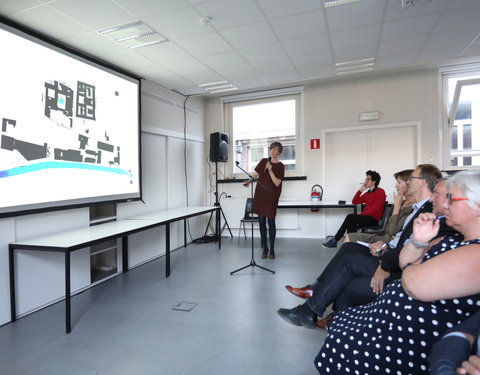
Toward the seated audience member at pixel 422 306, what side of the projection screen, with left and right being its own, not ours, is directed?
front

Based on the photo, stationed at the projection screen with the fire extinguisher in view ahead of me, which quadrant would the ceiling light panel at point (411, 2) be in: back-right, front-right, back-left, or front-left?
front-right

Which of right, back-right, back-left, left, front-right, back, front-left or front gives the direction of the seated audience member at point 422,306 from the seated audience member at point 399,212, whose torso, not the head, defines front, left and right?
left

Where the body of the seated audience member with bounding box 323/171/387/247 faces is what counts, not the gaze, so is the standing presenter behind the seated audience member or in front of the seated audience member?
in front

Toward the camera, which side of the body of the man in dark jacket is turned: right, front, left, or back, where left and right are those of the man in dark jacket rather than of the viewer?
left

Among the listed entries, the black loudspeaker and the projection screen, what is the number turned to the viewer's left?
0

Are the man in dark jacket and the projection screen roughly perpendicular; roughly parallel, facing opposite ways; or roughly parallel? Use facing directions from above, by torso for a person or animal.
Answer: roughly parallel, facing opposite ways

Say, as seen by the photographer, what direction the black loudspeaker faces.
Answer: facing the viewer and to the right of the viewer

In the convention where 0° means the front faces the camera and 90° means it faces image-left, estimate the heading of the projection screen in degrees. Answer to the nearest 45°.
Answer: approximately 315°

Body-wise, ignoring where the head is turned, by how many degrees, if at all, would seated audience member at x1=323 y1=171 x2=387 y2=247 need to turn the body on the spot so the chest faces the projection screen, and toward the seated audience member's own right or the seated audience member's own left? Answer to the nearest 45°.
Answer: approximately 45° to the seated audience member's own left

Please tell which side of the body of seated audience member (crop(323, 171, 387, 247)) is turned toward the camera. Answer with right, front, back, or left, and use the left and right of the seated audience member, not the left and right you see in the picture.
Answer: left

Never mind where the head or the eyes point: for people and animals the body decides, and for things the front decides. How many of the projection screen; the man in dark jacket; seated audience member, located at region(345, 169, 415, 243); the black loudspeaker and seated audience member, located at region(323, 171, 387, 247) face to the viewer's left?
3

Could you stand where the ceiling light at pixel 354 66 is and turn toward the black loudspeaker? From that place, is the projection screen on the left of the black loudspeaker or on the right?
left

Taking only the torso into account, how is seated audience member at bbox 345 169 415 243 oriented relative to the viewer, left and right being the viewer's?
facing to the left of the viewer

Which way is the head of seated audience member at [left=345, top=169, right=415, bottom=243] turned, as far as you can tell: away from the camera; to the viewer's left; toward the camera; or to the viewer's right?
to the viewer's left

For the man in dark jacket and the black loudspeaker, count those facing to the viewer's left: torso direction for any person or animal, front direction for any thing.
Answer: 1

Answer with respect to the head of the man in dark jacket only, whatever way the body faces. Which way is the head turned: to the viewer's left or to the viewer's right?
to the viewer's left

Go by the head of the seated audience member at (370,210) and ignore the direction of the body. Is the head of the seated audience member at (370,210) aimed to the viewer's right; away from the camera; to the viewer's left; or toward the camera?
to the viewer's left

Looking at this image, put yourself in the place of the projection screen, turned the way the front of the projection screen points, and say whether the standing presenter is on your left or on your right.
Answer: on your left

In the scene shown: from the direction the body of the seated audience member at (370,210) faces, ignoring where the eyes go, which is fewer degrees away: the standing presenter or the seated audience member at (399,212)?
the standing presenter

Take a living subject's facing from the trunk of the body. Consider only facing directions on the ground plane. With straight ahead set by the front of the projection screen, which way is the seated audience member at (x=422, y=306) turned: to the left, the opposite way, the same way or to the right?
the opposite way
